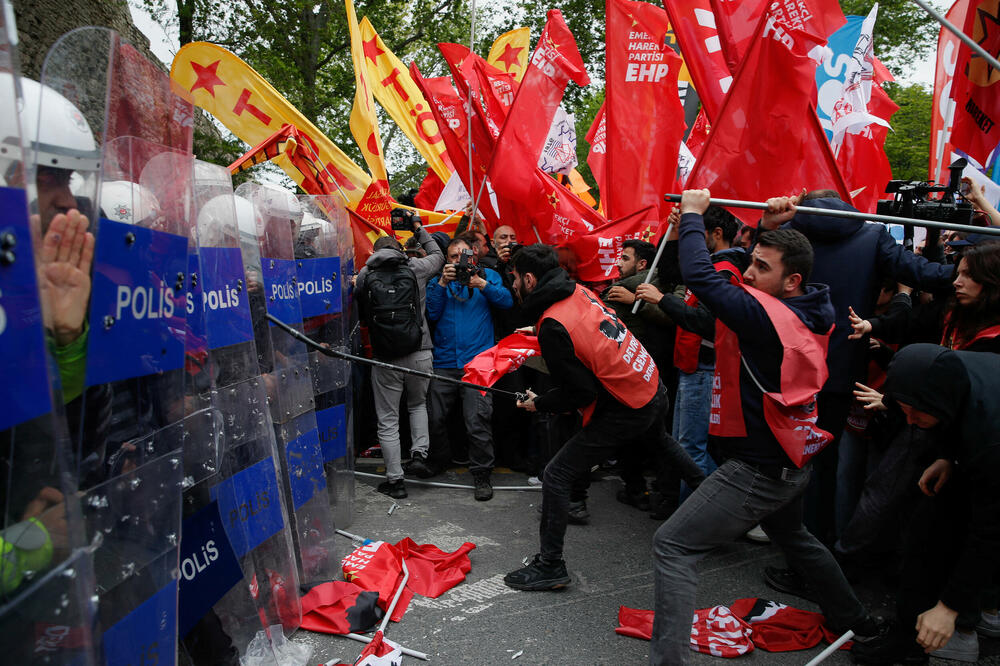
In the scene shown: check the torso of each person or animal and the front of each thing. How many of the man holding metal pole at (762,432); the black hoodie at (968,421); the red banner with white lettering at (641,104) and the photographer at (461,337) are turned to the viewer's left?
2

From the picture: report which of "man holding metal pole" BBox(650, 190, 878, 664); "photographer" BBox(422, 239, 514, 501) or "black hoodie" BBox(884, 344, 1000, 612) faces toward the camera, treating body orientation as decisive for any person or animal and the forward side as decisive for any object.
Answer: the photographer

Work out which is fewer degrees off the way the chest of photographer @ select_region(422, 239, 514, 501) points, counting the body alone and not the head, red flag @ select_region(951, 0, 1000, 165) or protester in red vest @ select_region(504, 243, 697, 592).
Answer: the protester in red vest

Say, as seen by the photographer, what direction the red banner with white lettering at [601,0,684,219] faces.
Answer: facing the viewer

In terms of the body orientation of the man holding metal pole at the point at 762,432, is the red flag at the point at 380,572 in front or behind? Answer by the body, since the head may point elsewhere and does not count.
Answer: in front

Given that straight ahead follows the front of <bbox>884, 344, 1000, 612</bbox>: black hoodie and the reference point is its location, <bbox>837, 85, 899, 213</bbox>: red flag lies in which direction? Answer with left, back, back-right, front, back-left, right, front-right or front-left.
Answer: right

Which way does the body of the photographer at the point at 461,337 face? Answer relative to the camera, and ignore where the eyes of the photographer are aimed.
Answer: toward the camera

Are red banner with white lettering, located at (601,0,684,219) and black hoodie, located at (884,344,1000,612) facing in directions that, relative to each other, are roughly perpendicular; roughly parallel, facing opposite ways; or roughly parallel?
roughly perpendicular

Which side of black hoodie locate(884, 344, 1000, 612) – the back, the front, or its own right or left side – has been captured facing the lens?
left

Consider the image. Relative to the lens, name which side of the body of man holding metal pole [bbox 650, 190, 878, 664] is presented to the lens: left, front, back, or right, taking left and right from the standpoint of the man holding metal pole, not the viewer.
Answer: left

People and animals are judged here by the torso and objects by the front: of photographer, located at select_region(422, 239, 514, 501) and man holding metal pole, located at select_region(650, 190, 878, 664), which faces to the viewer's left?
the man holding metal pole

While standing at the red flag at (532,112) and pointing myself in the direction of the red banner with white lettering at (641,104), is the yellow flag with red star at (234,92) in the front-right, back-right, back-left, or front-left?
back-right

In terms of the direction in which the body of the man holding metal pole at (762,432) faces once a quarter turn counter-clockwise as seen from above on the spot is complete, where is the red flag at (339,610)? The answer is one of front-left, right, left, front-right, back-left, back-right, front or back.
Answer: right

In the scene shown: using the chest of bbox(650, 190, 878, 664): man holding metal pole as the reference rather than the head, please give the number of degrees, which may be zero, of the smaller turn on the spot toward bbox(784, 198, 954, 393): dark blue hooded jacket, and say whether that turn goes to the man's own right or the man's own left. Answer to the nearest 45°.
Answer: approximately 90° to the man's own right

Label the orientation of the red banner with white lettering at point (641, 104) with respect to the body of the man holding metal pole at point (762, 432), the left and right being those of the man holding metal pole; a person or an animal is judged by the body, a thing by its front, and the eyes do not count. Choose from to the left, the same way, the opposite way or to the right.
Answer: to the left

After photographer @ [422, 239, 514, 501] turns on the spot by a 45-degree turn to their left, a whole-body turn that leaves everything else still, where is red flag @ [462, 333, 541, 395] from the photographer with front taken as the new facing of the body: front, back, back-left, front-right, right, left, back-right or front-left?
front-right
